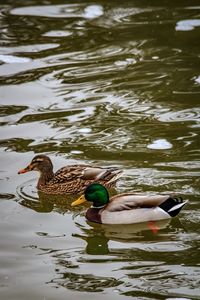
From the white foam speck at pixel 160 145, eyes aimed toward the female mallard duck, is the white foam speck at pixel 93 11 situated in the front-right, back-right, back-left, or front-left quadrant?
back-right

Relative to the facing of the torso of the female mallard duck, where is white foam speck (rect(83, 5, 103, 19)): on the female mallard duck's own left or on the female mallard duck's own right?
on the female mallard duck's own right

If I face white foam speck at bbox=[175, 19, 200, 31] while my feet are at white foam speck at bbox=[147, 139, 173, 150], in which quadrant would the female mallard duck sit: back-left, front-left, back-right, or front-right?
back-left

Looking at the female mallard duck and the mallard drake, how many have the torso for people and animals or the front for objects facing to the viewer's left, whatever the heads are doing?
2

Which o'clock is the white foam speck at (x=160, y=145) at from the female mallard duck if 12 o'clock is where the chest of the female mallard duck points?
The white foam speck is roughly at 5 o'clock from the female mallard duck.

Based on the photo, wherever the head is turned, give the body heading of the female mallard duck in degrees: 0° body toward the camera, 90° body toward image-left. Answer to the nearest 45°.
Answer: approximately 90°

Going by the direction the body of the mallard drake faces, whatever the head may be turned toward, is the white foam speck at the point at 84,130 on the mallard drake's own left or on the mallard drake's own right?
on the mallard drake's own right

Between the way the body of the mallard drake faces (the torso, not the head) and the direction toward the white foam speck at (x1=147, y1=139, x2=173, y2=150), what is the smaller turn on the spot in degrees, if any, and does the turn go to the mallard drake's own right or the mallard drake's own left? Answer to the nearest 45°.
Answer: approximately 90° to the mallard drake's own right

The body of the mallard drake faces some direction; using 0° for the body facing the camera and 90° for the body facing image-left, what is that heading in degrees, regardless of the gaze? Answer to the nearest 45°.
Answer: approximately 90°

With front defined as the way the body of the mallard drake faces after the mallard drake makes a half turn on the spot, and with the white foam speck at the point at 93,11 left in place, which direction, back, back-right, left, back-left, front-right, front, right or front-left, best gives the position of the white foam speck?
left
